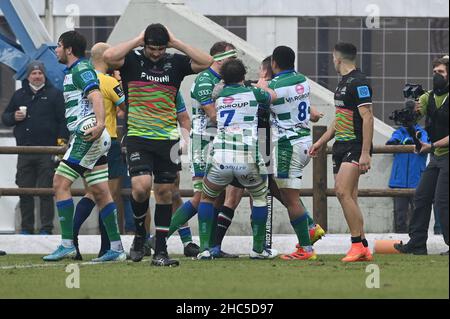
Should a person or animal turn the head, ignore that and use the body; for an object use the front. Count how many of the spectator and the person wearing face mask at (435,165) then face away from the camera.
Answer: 0

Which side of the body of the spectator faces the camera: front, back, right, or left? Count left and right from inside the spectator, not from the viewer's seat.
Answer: front

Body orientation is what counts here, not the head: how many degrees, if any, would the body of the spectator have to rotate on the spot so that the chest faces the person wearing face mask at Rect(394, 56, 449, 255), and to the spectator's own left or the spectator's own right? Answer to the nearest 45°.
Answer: approximately 45° to the spectator's own left

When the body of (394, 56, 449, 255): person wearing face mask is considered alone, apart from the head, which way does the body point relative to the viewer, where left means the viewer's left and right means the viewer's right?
facing the viewer and to the left of the viewer

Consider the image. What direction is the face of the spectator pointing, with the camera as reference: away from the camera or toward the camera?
toward the camera
